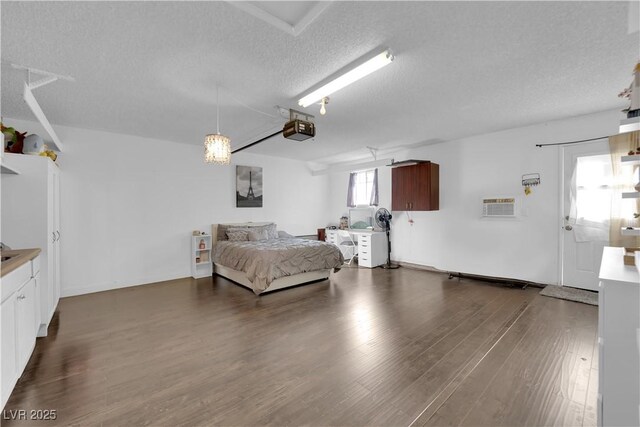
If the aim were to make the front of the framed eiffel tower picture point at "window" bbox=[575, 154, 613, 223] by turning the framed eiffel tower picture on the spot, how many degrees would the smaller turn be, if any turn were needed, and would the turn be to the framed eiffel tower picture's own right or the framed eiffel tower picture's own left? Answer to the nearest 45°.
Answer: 0° — it already faces it

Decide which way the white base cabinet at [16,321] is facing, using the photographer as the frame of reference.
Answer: facing to the right of the viewer

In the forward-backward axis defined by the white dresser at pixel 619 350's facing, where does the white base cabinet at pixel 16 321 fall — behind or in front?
in front

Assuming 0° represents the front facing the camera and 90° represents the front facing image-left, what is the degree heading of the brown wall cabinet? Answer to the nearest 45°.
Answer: approximately 45°

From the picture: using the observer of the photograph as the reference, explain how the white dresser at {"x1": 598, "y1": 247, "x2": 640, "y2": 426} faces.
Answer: facing to the left of the viewer

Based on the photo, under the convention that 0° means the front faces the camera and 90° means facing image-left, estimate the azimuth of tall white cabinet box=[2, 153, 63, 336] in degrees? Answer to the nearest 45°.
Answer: approximately 270°

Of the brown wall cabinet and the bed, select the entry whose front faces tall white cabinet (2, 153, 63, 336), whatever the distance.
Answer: the brown wall cabinet

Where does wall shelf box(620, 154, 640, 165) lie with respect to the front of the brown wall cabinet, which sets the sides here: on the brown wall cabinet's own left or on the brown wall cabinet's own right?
on the brown wall cabinet's own left

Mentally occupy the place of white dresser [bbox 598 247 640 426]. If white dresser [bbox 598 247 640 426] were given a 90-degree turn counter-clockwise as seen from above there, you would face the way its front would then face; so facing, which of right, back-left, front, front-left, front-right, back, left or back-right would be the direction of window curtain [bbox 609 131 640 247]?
back

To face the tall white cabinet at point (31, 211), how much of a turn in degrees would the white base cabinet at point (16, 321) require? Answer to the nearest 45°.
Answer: approximately 90° to its left
